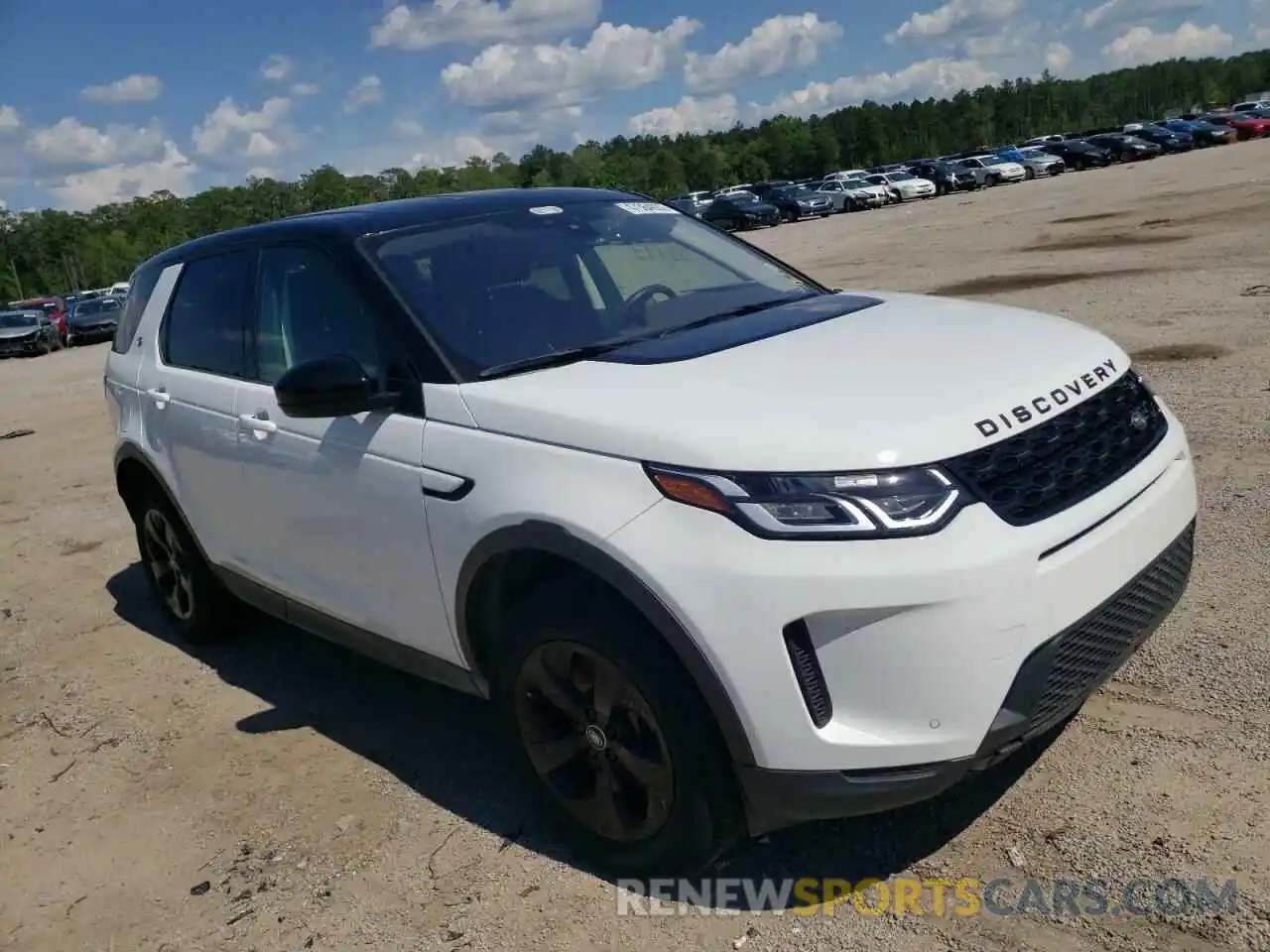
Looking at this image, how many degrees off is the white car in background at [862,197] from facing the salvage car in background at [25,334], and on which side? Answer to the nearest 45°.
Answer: approximately 90° to its right

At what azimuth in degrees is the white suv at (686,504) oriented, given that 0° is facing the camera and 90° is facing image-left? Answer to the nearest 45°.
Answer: approximately 315°

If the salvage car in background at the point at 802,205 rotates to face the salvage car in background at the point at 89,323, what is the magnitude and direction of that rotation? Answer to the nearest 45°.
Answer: approximately 90° to its right

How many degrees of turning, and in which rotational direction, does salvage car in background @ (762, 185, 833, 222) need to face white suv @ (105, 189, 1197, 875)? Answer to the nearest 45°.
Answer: approximately 45° to its right

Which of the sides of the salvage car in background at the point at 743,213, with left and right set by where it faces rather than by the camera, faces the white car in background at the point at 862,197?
left

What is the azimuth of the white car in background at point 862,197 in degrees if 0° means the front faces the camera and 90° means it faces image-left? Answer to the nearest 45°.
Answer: approximately 315°

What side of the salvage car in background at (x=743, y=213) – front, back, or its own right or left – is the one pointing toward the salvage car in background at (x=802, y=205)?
left

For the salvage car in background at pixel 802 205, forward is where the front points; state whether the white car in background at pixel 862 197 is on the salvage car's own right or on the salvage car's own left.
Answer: on the salvage car's own left

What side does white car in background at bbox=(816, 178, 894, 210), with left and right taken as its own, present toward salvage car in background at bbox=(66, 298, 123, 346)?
right
